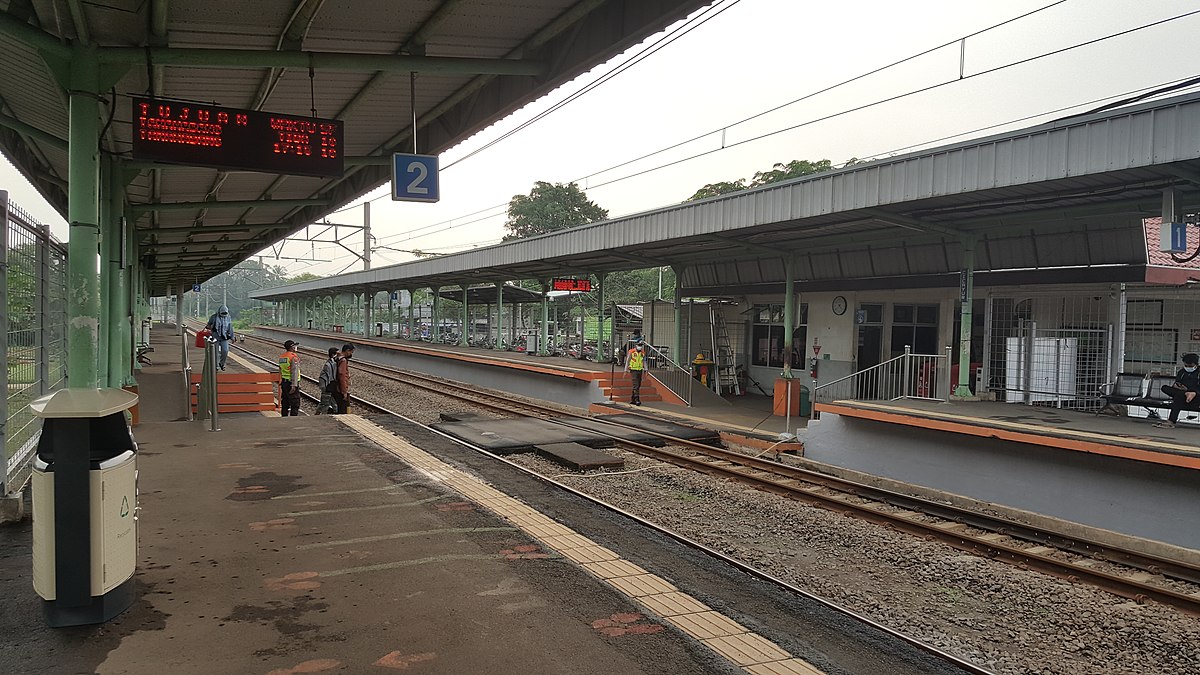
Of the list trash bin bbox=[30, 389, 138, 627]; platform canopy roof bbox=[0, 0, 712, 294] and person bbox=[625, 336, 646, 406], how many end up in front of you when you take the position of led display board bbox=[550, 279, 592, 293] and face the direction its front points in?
3

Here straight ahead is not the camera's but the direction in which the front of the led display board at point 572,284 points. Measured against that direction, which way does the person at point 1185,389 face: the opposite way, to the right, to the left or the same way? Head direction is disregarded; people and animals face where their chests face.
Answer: to the right

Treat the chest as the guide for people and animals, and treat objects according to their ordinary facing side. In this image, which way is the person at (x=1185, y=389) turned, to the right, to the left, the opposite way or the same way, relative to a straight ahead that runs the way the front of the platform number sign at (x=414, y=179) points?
to the right

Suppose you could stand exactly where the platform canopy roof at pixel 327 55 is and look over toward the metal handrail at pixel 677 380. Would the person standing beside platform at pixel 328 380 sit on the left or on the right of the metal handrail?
left

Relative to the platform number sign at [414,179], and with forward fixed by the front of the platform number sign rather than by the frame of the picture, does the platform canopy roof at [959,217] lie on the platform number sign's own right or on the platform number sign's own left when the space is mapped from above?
on the platform number sign's own left

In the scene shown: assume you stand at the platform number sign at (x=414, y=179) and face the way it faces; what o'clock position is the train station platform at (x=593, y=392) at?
The train station platform is roughly at 7 o'clock from the platform number sign.

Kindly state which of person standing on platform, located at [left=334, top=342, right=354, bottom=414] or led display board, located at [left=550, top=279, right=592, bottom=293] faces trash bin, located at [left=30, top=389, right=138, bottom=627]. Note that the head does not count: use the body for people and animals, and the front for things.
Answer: the led display board

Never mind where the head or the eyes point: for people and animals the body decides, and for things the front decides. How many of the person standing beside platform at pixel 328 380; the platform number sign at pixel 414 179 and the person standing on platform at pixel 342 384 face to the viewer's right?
2

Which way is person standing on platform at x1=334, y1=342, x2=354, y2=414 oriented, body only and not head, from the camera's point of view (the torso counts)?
to the viewer's right
